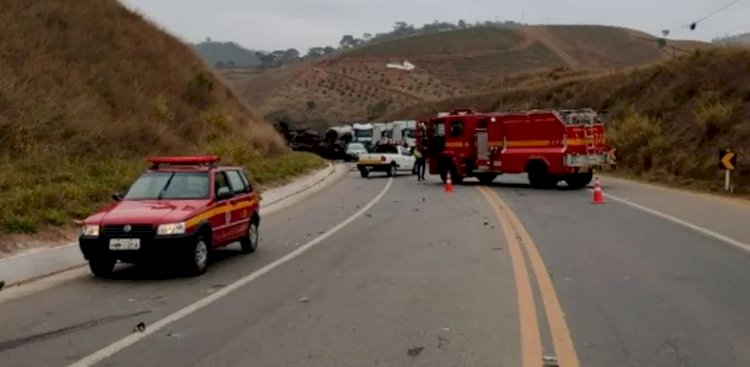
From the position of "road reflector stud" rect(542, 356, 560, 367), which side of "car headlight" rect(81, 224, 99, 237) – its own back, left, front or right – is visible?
left

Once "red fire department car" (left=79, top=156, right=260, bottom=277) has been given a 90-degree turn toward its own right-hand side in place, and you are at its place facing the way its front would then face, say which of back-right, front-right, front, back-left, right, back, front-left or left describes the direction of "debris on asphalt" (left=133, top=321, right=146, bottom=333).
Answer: back-left

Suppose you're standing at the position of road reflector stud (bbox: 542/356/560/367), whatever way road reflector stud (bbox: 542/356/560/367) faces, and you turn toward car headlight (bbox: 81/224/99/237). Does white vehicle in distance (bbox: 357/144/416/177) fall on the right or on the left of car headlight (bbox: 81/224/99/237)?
right

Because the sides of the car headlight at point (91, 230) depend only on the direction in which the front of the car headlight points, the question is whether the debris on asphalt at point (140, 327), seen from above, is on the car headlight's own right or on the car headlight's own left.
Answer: on the car headlight's own left

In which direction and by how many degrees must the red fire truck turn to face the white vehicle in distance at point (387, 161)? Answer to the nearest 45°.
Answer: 0° — it already faces it

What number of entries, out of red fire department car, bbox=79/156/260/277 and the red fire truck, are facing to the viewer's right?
0

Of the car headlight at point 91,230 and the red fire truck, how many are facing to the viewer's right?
0

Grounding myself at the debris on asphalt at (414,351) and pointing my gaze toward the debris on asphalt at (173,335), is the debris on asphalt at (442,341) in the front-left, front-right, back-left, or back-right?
back-right

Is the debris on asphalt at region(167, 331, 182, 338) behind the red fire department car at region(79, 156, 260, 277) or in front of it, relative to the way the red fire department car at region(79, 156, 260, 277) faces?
in front

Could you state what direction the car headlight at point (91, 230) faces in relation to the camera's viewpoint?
facing the viewer and to the left of the viewer

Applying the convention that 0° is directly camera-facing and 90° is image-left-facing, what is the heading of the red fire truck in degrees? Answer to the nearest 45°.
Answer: approximately 135°
